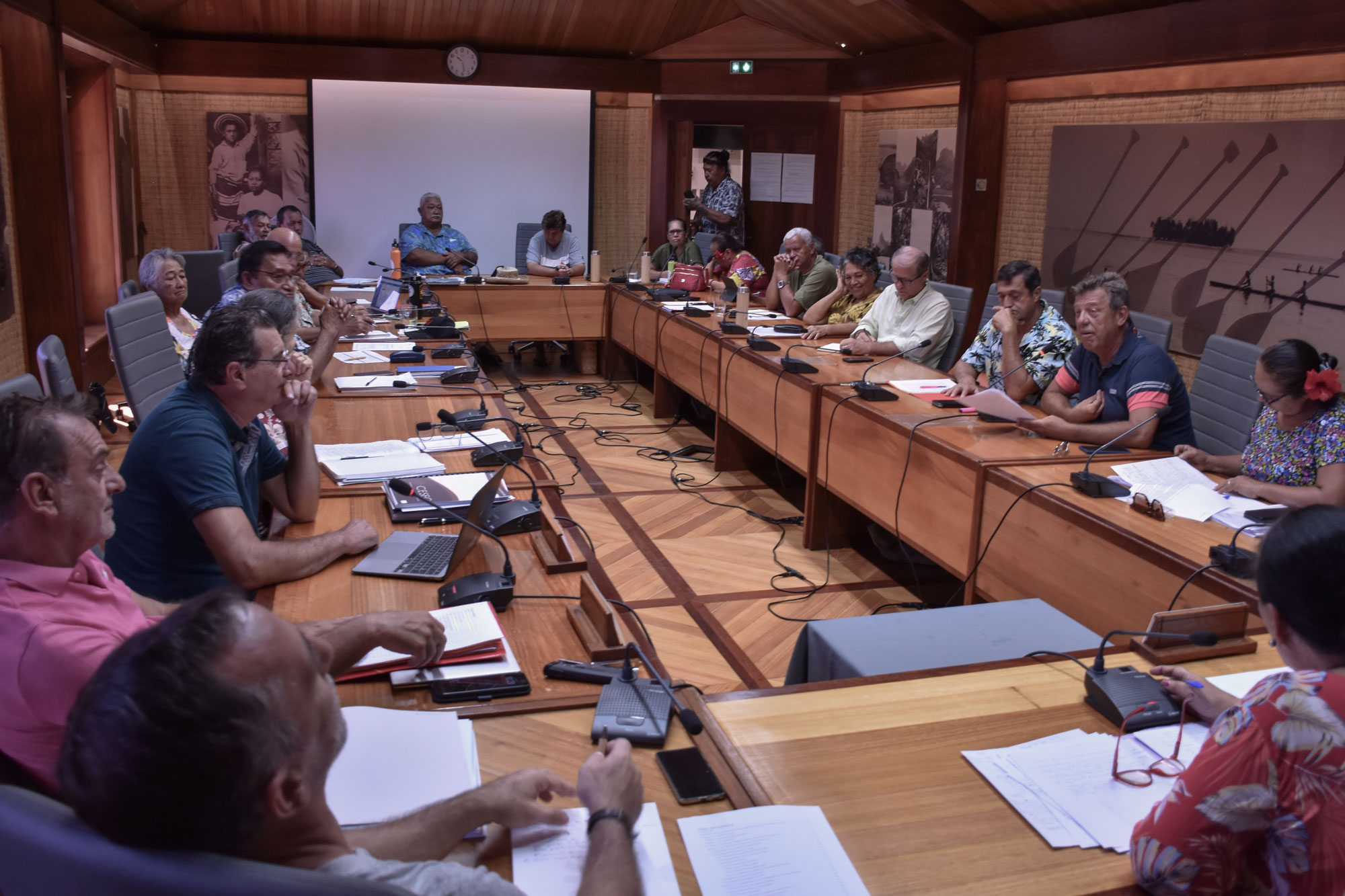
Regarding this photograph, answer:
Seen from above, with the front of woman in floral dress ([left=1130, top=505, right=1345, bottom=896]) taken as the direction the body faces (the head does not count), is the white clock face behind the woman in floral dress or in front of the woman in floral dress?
in front

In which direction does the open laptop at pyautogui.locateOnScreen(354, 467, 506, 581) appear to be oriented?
to the viewer's left

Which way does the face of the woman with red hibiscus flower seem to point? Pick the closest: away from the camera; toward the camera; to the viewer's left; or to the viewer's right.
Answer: to the viewer's left

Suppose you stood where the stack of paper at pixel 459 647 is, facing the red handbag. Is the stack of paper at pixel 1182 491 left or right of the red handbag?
right

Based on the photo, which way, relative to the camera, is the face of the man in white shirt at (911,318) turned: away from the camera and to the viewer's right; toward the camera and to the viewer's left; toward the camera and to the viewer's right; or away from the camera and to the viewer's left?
toward the camera and to the viewer's left

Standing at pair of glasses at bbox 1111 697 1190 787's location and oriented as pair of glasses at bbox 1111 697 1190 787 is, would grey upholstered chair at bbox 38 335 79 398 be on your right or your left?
on your right

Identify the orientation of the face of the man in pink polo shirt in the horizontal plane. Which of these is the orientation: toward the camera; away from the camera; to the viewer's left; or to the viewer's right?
to the viewer's right

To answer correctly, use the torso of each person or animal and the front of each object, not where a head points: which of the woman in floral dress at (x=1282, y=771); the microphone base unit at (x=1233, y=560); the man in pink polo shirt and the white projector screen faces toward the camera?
the white projector screen

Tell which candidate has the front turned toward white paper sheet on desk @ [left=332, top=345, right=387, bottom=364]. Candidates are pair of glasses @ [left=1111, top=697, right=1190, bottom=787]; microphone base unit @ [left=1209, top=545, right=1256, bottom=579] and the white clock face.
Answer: the white clock face

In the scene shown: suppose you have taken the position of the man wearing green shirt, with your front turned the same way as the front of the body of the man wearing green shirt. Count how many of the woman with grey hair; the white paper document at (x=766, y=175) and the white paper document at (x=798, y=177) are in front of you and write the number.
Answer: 1

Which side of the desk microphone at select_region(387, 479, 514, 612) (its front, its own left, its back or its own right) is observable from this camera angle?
left

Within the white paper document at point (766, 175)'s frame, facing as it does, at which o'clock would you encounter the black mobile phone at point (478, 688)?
The black mobile phone is roughly at 12 o'clock from the white paper document.

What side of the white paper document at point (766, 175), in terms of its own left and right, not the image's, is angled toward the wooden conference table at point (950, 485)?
front

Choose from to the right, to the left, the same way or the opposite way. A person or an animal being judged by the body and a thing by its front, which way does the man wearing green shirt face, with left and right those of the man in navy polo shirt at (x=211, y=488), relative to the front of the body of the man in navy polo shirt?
the opposite way
